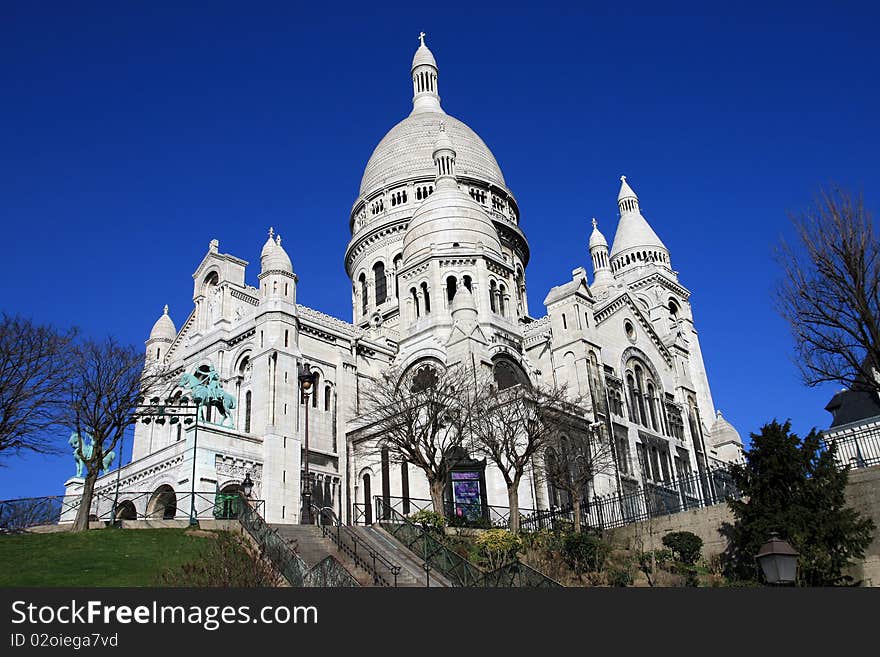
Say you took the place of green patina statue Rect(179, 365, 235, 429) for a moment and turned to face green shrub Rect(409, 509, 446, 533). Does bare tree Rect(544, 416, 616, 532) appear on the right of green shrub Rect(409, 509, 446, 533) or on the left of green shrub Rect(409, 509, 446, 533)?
left

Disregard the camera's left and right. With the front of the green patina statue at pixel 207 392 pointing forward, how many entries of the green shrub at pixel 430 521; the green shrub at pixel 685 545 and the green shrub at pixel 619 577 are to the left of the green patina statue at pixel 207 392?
3

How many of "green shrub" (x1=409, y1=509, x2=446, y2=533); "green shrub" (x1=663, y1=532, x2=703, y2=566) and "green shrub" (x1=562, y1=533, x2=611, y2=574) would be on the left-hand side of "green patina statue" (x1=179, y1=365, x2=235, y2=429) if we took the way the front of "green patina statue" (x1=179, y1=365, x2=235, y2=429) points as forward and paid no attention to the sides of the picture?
3

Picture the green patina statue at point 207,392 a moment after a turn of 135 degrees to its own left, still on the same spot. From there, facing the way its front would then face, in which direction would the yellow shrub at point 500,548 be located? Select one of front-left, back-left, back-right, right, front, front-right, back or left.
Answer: front-right

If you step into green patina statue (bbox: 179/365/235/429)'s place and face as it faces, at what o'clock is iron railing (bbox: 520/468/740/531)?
The iron railing is roughly at 8 o'clock from the green patina statue.

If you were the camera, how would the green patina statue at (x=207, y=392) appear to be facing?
facing the viewer and to the left of the viewer

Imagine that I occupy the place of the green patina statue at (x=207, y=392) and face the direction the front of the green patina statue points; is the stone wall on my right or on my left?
on my left

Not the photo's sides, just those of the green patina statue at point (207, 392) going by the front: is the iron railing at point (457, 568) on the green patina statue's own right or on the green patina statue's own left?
on the green patina statue's own left

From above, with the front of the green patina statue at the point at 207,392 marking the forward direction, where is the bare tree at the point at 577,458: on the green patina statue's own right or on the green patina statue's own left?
on the green patina statue's own left

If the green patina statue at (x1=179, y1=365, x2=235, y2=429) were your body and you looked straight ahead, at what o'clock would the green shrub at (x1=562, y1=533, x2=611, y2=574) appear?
The green shrub is roughly at 9 o'clock from the green patina statue.

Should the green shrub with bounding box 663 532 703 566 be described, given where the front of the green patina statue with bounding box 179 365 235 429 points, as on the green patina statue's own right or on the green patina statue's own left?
on the green patina statue's own left

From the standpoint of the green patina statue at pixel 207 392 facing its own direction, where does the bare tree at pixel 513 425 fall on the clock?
The bare tree is roughly at 8 o'clock from the green patina statue.

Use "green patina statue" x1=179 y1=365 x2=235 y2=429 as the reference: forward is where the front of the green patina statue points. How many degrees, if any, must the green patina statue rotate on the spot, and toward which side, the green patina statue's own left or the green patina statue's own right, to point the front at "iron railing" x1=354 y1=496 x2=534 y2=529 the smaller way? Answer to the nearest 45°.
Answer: approximately 135° to the green patina statue's own left

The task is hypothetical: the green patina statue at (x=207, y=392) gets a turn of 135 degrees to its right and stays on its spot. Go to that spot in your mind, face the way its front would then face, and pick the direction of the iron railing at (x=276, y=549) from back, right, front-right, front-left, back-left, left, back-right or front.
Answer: back

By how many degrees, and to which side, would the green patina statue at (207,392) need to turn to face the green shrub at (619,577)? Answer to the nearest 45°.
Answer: approximately 90° to its left

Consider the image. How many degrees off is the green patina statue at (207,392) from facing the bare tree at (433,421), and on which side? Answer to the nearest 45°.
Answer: approximately 90° to its left

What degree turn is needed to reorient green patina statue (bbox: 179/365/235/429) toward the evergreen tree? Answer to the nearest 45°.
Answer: approximately 90° to its left
